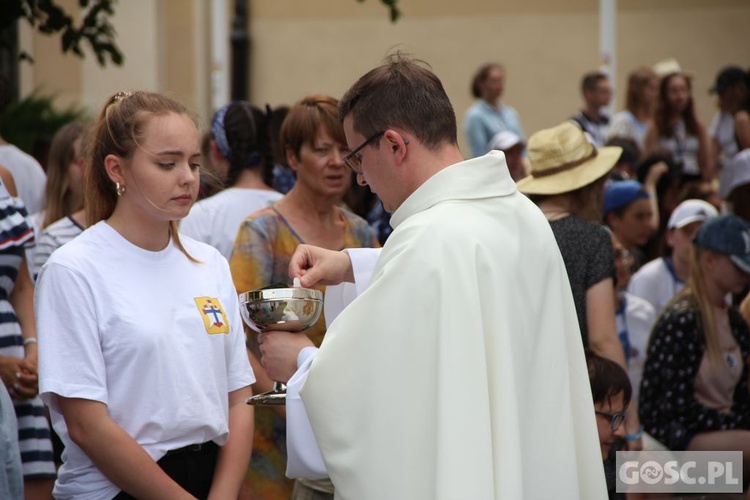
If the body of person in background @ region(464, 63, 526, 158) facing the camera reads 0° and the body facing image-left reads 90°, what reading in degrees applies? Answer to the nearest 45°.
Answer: approximately 315°

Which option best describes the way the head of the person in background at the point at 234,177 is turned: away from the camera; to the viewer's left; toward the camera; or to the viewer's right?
away from the camera

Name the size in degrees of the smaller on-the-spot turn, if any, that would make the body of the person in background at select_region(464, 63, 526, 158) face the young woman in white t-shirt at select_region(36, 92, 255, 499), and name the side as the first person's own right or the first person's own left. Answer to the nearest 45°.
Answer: approximately 45° to the first person's own right

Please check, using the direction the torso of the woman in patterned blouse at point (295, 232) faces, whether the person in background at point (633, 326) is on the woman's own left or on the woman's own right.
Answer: on the woman's own left

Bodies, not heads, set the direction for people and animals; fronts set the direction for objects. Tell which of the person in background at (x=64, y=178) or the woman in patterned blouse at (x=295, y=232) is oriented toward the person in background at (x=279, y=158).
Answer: the person in background at (x=64, y=178)

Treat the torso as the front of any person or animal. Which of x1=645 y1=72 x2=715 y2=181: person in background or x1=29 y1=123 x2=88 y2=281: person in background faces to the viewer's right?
x1=29 y1=123 x2=88 y2=281: person in background
